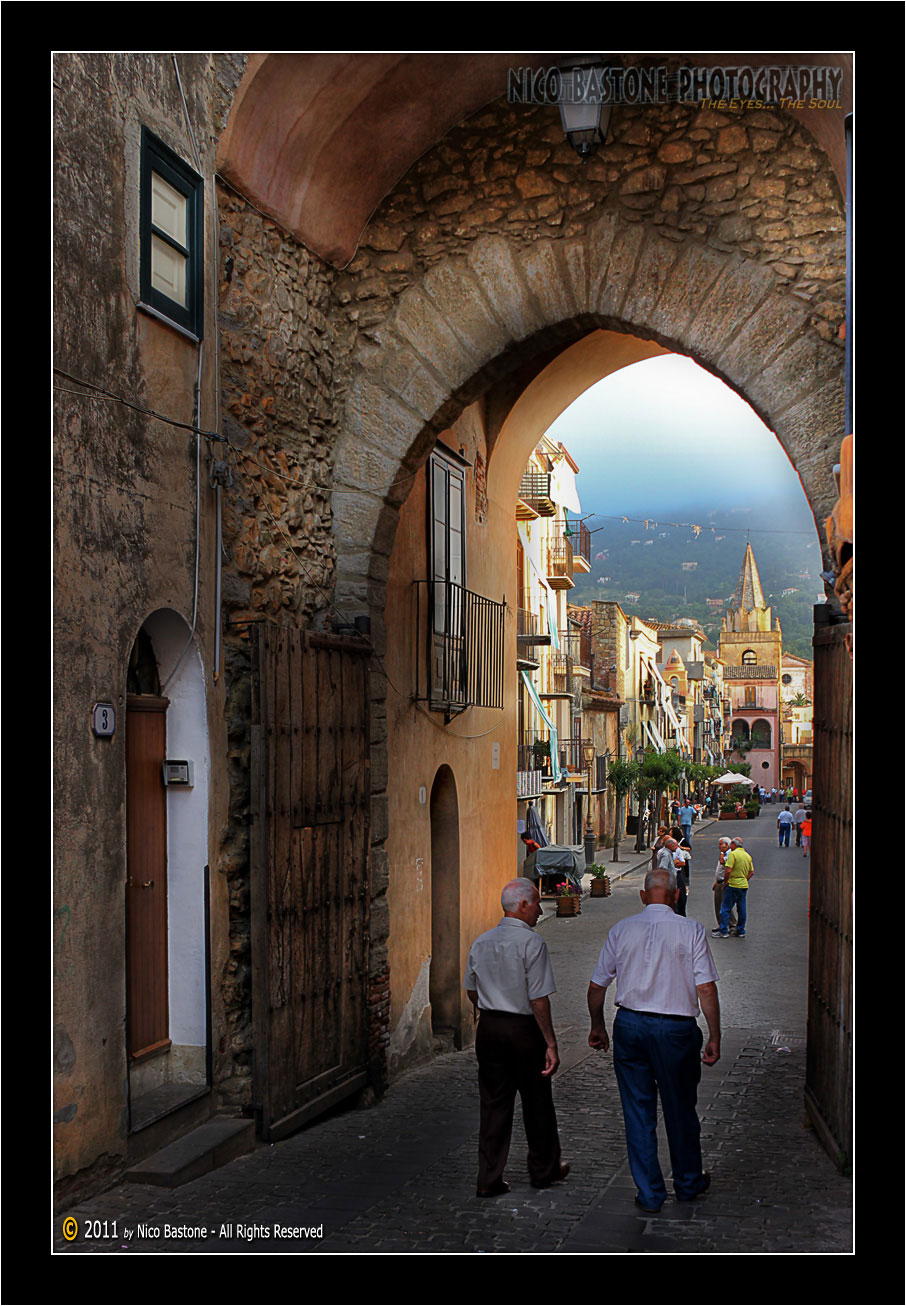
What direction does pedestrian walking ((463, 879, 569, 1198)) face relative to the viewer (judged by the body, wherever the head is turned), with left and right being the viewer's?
facing away from the viewer and to the right of the viewer

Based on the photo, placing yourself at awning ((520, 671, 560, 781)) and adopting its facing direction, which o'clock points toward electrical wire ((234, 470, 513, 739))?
The electrical wire is roughly at 3 o'clock from the awning.

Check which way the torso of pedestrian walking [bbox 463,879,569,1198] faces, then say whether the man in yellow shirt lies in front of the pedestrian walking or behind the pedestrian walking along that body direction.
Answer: in front

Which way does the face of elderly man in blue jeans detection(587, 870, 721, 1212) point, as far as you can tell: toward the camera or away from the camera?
away from the camera

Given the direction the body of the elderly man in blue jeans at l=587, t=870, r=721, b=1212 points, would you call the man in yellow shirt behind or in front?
in front

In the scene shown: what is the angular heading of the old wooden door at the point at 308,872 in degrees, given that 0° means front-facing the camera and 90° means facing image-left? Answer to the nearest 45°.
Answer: approximately 315°

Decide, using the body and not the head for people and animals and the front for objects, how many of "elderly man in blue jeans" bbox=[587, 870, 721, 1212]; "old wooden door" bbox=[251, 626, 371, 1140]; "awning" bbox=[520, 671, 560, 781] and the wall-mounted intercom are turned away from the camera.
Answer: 1

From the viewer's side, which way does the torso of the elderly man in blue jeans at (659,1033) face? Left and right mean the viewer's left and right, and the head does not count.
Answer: facing away from the viewer

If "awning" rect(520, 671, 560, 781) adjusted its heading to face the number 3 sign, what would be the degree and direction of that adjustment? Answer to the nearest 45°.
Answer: approximately 90° to its right

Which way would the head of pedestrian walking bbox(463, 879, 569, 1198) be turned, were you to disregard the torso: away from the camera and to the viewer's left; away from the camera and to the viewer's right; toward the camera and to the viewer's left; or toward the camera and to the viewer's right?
away from the camera and to the viewer's right

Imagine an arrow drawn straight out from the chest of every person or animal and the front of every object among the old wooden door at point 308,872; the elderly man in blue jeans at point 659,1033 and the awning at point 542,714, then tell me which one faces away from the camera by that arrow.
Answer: the elderly man in blue jeans

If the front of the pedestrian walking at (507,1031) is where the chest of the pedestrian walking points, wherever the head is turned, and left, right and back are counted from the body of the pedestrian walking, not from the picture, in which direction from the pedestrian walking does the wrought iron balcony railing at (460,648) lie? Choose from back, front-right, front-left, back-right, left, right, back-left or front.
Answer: front-left
